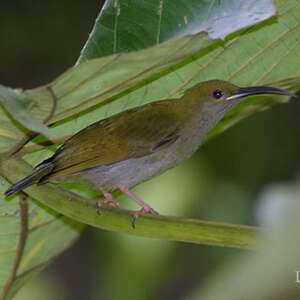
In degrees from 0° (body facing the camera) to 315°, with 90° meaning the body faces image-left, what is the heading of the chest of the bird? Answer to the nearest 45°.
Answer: approximately 270°
